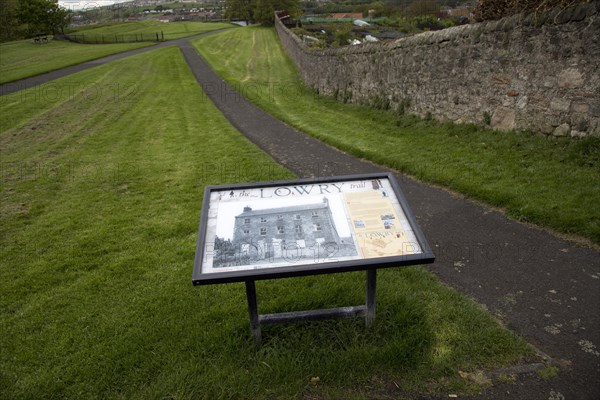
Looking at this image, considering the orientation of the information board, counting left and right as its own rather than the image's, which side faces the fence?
back

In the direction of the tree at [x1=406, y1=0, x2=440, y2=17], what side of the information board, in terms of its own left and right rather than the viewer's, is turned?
back

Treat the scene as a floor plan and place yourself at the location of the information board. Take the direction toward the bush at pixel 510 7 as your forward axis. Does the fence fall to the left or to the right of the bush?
left

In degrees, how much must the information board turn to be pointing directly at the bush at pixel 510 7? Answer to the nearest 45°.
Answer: approximately 135° to its left

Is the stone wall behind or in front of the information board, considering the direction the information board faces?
behind

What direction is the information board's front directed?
toward the camera
